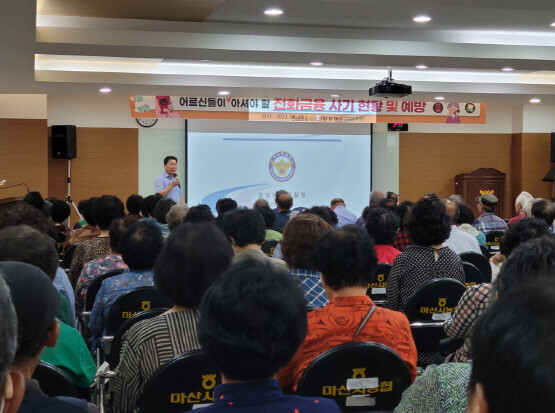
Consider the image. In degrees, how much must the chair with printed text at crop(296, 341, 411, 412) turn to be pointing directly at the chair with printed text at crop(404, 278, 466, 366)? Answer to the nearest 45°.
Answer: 0° — it already faces it

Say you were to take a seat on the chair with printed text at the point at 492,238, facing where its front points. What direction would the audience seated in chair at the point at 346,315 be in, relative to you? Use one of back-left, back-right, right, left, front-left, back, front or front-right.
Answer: back

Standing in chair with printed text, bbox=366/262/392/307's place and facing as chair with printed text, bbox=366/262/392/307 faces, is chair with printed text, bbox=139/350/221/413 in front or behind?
behind

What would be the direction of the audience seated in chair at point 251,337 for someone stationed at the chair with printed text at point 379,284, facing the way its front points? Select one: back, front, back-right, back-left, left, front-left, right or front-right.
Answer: back

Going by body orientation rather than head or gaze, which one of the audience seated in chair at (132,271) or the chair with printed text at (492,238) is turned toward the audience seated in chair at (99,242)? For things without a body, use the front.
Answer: the audience seated in chair at (132,271)

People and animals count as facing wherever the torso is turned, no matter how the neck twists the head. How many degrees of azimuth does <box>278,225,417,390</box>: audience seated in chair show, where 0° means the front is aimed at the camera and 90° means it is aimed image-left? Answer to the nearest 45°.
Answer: approximately 180°

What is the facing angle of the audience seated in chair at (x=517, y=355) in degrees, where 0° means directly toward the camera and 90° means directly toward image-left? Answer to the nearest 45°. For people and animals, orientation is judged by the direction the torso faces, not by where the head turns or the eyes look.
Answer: approximately 180°

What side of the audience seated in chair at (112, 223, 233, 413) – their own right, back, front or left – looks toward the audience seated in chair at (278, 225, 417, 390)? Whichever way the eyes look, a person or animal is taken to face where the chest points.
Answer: right

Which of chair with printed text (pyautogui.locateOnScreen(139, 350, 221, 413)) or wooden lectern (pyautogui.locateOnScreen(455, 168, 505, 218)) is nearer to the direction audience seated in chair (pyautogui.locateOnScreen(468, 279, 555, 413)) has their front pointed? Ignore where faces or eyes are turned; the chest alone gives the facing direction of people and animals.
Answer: the wooden lectern

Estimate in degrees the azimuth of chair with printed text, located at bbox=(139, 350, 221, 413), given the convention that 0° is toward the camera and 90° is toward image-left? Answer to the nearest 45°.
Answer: approximately 180°

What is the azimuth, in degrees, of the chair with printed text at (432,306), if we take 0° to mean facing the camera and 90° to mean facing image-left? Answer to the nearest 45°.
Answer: approximately 180°

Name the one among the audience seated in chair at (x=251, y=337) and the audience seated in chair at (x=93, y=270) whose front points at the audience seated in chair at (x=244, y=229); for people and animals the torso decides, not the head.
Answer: the audience seated in chair at (x=251, y=337)

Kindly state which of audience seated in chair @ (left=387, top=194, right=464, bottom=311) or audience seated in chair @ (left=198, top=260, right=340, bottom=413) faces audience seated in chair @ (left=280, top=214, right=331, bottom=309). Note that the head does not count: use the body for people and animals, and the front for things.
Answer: audience seated in chair @ (left=198, top=260, right=340, bottom=413)

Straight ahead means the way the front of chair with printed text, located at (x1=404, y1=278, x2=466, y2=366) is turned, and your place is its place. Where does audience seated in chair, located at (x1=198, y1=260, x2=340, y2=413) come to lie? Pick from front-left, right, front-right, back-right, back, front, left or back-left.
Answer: back
